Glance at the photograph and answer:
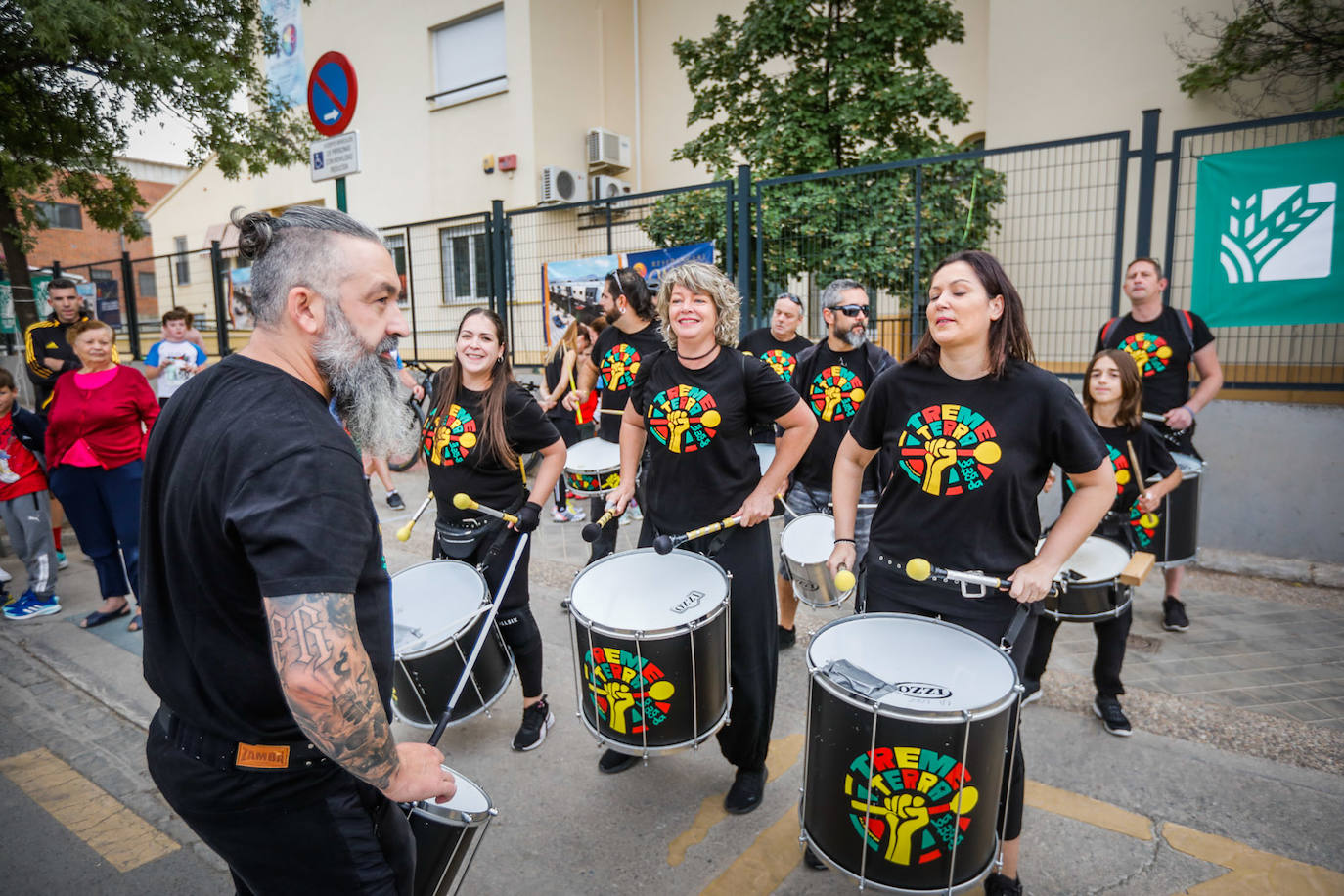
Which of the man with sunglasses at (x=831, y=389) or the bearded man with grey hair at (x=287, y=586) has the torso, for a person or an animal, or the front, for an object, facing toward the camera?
the man with sunglasses

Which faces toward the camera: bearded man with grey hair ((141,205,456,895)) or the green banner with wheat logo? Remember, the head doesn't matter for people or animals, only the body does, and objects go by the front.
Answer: the green banner with wheat logo

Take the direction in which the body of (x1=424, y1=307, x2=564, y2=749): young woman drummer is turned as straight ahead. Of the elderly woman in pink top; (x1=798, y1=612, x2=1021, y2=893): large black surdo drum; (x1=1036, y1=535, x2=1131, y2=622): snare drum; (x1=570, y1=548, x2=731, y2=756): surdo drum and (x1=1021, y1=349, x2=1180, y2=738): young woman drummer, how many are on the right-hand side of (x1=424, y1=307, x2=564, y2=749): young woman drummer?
1

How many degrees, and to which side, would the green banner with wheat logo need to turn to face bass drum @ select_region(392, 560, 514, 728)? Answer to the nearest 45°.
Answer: approximately 45° to its right

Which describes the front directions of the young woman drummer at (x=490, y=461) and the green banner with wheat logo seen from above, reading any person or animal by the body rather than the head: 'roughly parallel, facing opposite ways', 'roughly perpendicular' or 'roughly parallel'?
roughly parallel

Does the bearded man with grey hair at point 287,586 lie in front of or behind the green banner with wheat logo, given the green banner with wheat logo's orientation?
in front

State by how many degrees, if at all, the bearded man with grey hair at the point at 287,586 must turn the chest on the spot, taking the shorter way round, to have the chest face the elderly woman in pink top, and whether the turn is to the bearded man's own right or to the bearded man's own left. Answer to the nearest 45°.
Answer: approximately 90° to the bearded man's own left

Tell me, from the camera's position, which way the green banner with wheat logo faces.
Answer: facing the viewer

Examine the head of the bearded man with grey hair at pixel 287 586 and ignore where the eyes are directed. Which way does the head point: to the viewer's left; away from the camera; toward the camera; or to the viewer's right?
to the viewer's right

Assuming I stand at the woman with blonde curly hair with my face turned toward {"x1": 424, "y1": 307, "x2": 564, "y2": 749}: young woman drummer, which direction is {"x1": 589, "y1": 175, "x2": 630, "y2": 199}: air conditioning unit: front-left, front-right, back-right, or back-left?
front-right

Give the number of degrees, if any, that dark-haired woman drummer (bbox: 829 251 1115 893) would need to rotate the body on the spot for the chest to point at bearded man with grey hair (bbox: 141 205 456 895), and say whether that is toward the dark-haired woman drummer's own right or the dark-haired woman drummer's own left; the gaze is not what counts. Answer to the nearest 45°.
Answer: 0° — they already face them

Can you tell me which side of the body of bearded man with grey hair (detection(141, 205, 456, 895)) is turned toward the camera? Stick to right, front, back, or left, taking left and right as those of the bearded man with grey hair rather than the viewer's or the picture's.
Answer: right

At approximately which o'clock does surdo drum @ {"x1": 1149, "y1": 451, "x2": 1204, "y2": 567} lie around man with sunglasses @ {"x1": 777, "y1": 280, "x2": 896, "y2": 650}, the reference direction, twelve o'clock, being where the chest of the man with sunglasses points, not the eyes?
The surdo drum is roughly at 9 o'clock from the man with sunglasses.

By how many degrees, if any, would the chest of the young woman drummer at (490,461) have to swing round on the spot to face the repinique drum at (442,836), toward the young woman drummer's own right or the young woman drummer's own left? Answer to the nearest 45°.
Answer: approximately 45° to the young woman drummer's own left

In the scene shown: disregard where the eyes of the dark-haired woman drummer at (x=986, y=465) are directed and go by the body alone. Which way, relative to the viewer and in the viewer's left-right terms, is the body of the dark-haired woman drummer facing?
facing the viewer and to the left of the viewer

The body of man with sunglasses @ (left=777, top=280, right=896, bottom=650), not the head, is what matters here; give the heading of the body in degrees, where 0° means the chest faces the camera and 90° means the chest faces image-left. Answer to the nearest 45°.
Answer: approximately 0°

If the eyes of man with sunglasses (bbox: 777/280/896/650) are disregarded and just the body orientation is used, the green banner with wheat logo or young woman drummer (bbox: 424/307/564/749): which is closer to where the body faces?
the young woman drummer

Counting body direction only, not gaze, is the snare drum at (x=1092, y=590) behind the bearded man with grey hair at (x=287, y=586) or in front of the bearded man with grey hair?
in front
